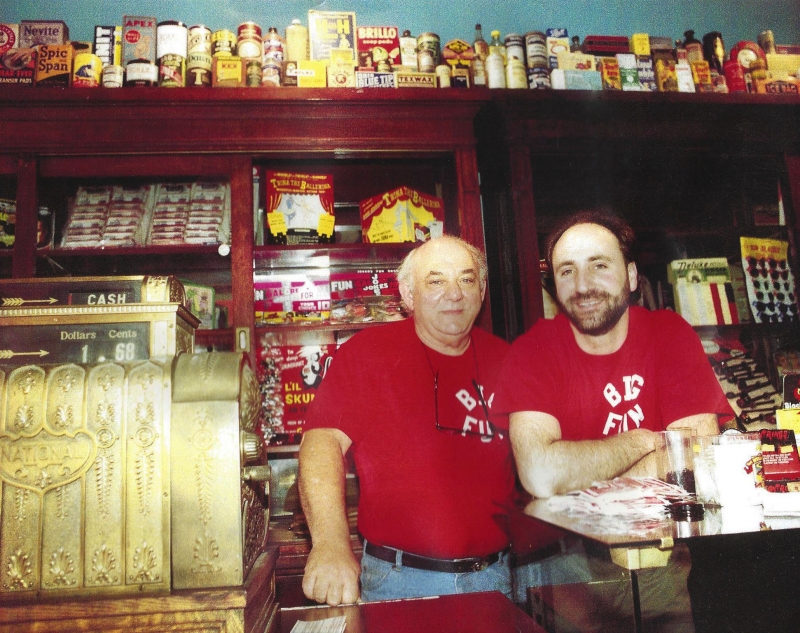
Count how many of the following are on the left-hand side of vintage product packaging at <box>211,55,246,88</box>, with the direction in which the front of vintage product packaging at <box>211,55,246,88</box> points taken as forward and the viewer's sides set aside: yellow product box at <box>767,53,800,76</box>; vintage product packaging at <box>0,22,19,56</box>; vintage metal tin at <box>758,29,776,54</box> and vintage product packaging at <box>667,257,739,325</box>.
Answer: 3

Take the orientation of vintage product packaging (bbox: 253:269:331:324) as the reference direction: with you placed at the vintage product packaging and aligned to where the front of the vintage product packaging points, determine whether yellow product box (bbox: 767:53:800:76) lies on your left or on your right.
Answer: on your left

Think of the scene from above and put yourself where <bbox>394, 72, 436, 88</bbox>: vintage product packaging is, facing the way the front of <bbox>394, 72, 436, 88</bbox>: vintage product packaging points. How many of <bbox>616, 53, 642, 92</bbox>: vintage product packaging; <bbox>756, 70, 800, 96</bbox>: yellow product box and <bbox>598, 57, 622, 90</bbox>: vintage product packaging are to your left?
3
